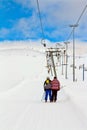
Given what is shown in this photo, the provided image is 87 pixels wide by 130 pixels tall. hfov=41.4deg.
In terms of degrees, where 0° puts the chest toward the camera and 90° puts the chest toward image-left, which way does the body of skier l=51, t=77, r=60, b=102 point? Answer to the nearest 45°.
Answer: approximately 180°
